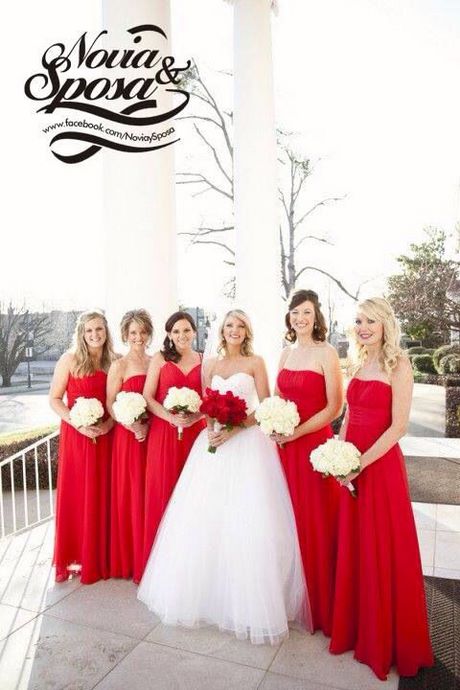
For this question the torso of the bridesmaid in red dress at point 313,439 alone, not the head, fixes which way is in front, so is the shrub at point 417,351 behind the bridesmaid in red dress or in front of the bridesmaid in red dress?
behind

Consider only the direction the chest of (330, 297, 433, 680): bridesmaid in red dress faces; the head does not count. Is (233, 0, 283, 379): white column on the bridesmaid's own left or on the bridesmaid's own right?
on the bridesmaid's own right

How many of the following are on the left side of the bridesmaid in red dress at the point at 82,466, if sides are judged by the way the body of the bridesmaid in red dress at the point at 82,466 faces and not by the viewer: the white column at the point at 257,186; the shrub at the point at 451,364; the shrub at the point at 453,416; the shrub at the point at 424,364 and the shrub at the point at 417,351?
5

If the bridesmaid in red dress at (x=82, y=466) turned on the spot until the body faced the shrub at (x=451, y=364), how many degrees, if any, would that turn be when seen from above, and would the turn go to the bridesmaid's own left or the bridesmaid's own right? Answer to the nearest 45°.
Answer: approximately 90° to the bridesmaid's own left

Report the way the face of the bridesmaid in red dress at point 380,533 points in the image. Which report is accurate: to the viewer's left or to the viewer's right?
to the viewer's left

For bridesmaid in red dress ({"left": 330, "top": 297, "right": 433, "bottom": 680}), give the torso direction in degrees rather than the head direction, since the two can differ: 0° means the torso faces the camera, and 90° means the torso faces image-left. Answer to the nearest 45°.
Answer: approximately 45°

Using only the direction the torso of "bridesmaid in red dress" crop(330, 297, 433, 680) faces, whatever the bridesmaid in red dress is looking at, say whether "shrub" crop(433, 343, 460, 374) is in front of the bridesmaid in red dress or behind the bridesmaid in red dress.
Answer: behind

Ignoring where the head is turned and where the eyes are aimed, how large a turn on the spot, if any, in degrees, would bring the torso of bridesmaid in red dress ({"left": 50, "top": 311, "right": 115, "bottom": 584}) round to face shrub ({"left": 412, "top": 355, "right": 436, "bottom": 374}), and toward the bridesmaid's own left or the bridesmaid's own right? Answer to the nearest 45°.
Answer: approximately 90° to the bridesmaid's own left

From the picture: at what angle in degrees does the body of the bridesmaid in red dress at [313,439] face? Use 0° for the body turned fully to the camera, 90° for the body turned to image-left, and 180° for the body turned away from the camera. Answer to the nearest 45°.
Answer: approximately 45°

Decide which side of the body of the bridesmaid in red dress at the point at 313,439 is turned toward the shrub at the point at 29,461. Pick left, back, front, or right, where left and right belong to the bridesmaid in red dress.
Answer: right

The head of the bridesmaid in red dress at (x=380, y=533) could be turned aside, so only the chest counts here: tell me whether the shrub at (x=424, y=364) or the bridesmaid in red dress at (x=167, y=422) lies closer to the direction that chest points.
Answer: the bridesmaid in red dress
